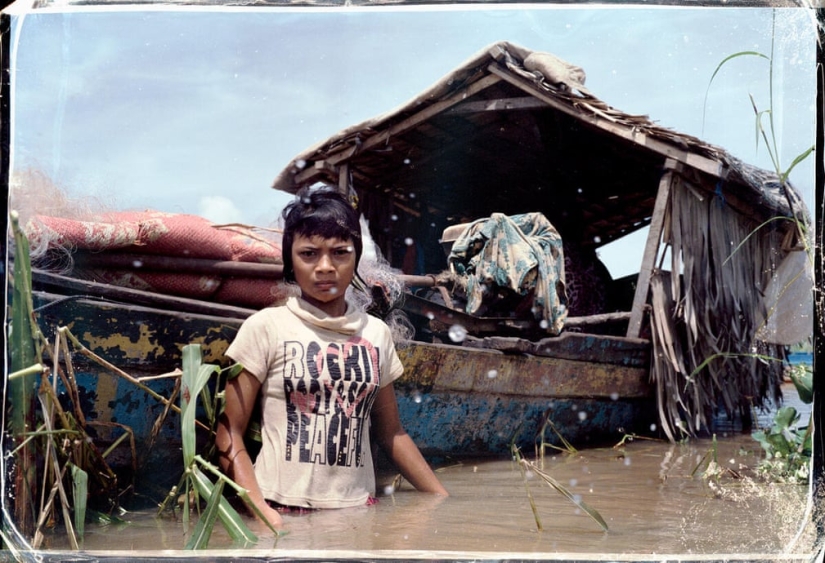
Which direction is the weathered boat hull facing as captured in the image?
to the viewer's left

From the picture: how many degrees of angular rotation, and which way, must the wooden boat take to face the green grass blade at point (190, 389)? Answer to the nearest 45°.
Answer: approximately 45° to its left

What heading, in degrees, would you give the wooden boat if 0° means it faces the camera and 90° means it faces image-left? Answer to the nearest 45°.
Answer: approximately 90°

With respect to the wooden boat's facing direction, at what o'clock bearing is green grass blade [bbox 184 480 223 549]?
The green grass blade is roughly at 10 o'clock from the wooden boat.
